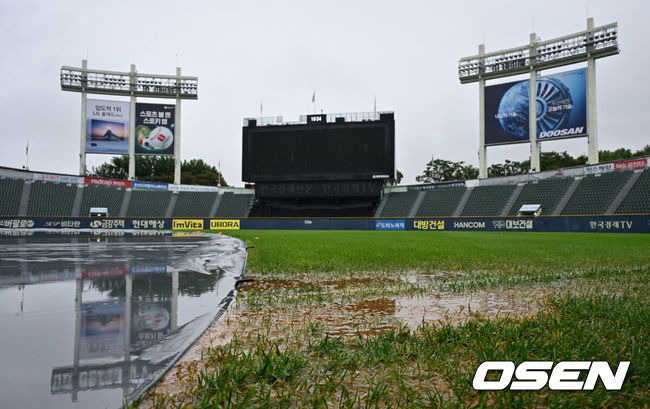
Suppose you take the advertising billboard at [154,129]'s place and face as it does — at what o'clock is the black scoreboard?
The black scoreboard is roughly at 10 o'clock from the advertising billboard.

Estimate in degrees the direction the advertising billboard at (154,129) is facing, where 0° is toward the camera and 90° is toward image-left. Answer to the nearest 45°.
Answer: approximately 0°

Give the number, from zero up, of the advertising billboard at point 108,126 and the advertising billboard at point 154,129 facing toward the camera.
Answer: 2

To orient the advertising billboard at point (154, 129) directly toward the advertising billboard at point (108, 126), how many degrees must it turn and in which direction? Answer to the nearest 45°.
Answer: approximately 90° to its right

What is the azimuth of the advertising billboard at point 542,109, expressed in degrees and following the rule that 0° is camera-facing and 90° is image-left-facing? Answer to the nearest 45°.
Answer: approximately 45°

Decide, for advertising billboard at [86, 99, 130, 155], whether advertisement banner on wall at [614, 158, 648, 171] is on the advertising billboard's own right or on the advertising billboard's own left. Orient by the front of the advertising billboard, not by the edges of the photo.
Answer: on the advertising billboard's own left
